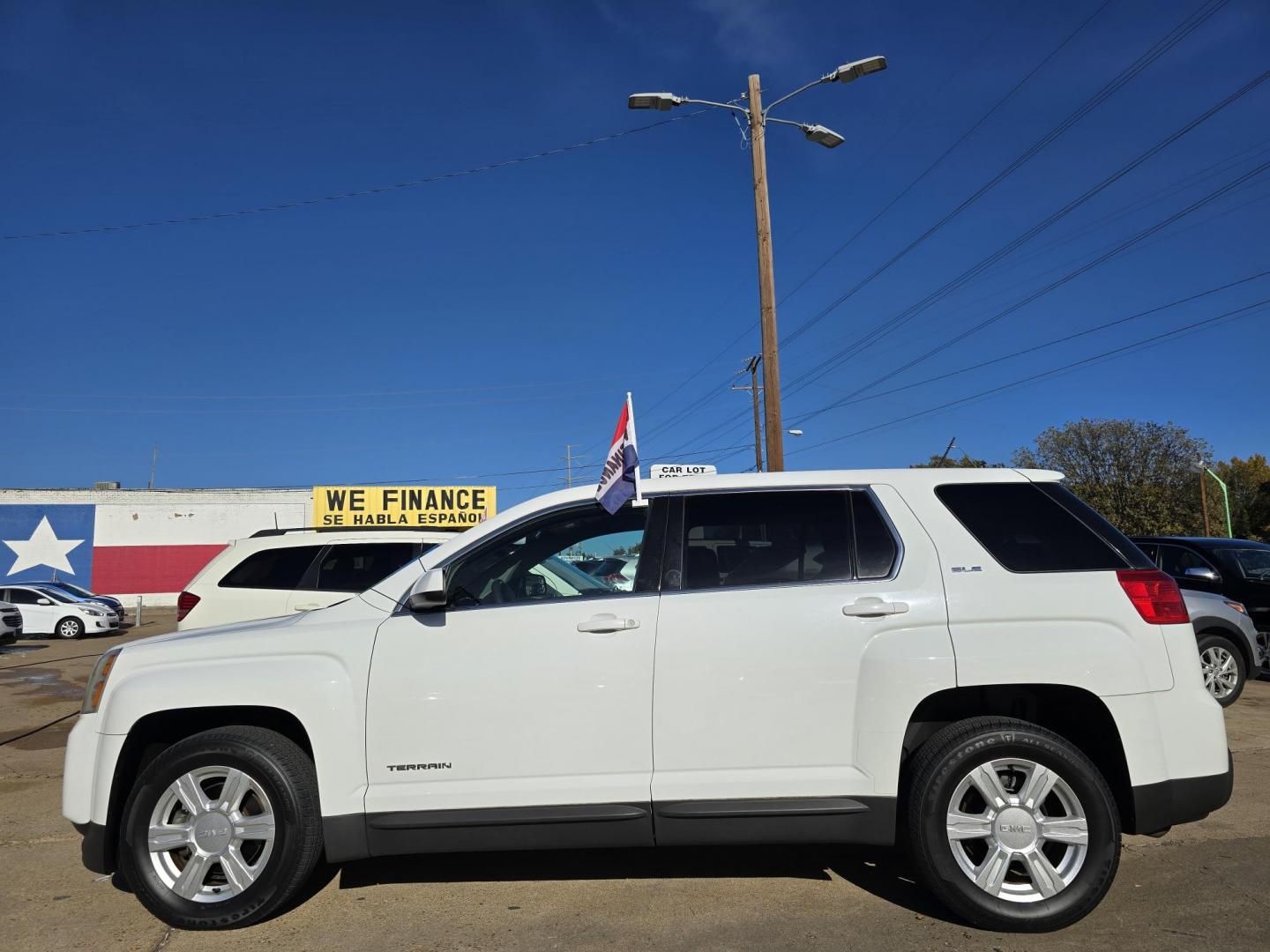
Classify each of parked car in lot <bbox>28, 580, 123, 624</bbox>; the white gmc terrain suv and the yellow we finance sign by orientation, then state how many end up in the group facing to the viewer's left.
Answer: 1

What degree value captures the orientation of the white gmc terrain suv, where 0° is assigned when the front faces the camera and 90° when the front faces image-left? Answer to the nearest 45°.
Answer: approximately 90°

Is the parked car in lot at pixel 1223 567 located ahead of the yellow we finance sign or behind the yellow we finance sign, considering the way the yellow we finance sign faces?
ahead

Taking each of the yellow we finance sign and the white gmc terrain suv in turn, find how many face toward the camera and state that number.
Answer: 1

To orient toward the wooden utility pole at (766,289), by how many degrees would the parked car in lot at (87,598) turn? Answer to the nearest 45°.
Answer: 0° — it already faces it

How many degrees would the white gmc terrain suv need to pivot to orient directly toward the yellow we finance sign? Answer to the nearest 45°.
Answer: approximately 90° to its right

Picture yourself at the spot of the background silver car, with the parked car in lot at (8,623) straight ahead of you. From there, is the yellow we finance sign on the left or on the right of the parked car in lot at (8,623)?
right

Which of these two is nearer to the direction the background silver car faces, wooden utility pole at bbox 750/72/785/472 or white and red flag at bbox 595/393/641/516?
the white and red flag

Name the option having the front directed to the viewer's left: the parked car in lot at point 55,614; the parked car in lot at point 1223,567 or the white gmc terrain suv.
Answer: the white gmc terrain suv

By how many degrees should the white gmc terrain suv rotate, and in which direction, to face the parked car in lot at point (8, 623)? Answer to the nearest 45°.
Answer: approximately 45° to its right

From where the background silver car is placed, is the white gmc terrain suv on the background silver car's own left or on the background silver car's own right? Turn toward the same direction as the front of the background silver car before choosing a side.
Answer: on the background silver car's own right

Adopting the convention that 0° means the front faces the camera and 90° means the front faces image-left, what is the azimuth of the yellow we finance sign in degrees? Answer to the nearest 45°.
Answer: approximately 0°
